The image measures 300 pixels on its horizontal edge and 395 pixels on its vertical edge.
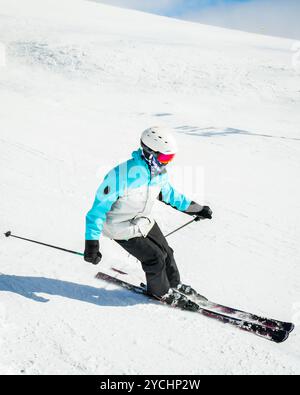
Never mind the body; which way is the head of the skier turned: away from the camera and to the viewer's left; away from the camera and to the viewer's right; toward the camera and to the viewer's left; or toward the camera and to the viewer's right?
toward the camera and to the viewer's right

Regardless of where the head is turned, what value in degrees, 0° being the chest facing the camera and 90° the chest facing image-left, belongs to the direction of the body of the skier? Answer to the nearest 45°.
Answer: approximately 315°
